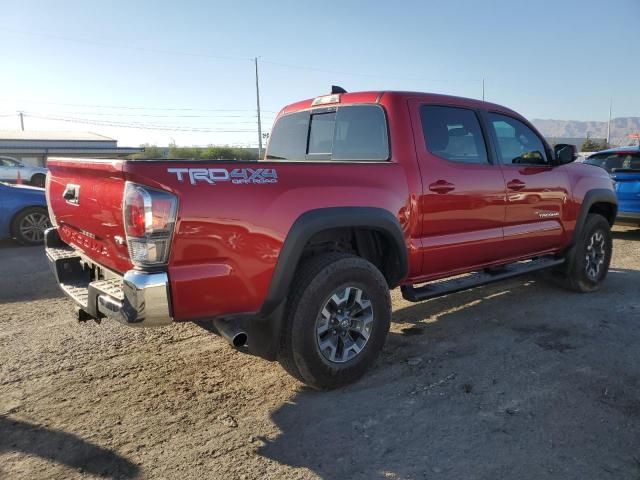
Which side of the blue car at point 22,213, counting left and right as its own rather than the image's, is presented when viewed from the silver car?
left

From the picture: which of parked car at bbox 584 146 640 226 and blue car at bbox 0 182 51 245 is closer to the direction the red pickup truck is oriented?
the parked car

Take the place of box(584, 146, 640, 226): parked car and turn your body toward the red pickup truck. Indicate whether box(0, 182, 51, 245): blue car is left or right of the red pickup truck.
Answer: right

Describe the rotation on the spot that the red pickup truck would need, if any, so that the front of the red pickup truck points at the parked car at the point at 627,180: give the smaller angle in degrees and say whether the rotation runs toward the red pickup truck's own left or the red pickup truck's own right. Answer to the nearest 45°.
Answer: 0° — it already faces it

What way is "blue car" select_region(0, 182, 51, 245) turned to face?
to the viewer's right

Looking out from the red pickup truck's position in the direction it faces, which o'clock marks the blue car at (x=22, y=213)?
The blue car is roughly at 9 o'clock from the red pickup truck.
